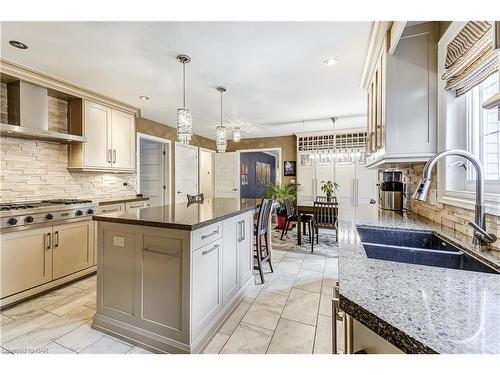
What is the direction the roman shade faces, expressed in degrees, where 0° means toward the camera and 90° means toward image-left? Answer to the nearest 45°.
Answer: approximately 45°

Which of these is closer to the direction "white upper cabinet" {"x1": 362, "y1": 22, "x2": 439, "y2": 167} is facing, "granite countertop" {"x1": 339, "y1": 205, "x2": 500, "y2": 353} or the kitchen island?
the kitchen island

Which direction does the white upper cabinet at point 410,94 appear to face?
to the viewer's left

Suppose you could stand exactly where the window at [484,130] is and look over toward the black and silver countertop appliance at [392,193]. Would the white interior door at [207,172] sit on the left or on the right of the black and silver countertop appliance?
left

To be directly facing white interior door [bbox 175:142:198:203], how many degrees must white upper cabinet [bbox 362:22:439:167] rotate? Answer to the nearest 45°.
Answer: approximately 45° to its right

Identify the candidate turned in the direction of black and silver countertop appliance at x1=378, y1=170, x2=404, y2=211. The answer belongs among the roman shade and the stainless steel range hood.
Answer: the stainless steel range hood

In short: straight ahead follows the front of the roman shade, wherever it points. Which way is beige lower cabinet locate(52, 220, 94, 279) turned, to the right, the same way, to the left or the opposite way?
the opposite way

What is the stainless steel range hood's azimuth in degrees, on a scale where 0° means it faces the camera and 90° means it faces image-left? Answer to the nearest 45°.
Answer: approximately 315°

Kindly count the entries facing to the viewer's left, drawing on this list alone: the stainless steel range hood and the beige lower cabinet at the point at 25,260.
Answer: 0

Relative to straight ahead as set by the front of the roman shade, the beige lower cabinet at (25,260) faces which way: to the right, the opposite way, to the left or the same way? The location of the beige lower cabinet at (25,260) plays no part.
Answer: the opposite way

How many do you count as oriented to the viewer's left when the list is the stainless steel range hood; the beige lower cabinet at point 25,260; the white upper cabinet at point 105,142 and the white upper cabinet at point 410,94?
1

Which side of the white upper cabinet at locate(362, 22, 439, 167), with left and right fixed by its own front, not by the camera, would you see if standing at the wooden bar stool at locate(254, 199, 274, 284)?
front

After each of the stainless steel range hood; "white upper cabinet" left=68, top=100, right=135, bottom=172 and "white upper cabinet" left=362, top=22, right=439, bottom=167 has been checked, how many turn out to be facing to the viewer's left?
1

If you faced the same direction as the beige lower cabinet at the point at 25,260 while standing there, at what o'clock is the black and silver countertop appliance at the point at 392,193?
The black and silver countertop appliance is roughly at 12 o'clock from the beige lower cabinet.

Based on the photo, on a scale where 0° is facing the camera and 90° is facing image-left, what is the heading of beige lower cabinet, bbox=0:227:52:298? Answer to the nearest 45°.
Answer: approximately 315°

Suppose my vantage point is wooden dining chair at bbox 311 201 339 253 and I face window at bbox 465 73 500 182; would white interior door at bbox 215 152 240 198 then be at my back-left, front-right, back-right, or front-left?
back-right

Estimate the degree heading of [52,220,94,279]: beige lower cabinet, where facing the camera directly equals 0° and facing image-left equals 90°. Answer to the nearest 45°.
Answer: approximately 315°
